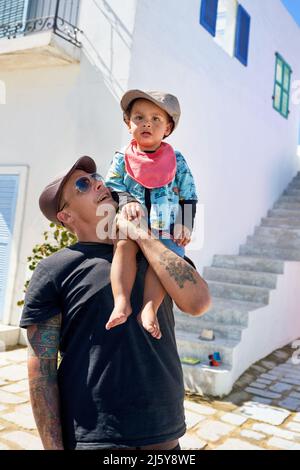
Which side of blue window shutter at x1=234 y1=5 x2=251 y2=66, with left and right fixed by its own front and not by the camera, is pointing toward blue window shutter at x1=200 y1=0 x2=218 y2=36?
right

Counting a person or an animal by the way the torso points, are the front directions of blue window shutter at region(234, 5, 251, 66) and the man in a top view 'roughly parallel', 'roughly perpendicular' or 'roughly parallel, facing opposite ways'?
roughly parallel

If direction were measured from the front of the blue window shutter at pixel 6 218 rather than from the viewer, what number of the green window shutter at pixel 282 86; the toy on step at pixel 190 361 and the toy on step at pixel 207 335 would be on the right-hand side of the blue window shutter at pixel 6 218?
0

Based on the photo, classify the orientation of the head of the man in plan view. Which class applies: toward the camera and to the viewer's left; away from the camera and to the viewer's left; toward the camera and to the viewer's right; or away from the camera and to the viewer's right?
toward the camera and to the viewer's right

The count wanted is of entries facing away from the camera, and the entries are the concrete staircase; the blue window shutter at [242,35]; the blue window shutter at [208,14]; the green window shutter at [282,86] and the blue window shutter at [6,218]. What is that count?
0

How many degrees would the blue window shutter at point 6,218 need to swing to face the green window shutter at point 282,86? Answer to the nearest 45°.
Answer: approximately 90° to its left

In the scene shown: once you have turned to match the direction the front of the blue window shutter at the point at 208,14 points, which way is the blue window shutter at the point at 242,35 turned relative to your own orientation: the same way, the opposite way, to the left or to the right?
the same way

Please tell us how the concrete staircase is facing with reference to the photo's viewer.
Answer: facing the viewer and to the left of the viewer

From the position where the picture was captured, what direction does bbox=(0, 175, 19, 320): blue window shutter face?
facing the viewer

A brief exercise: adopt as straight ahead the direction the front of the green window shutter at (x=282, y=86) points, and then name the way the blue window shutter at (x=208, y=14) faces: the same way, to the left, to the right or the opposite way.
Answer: the same way

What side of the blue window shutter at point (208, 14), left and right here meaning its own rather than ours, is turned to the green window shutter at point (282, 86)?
left

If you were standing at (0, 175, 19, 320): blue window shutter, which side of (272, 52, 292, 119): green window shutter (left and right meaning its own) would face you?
right

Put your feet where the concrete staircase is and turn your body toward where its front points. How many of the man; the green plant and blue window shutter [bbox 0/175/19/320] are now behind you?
0
